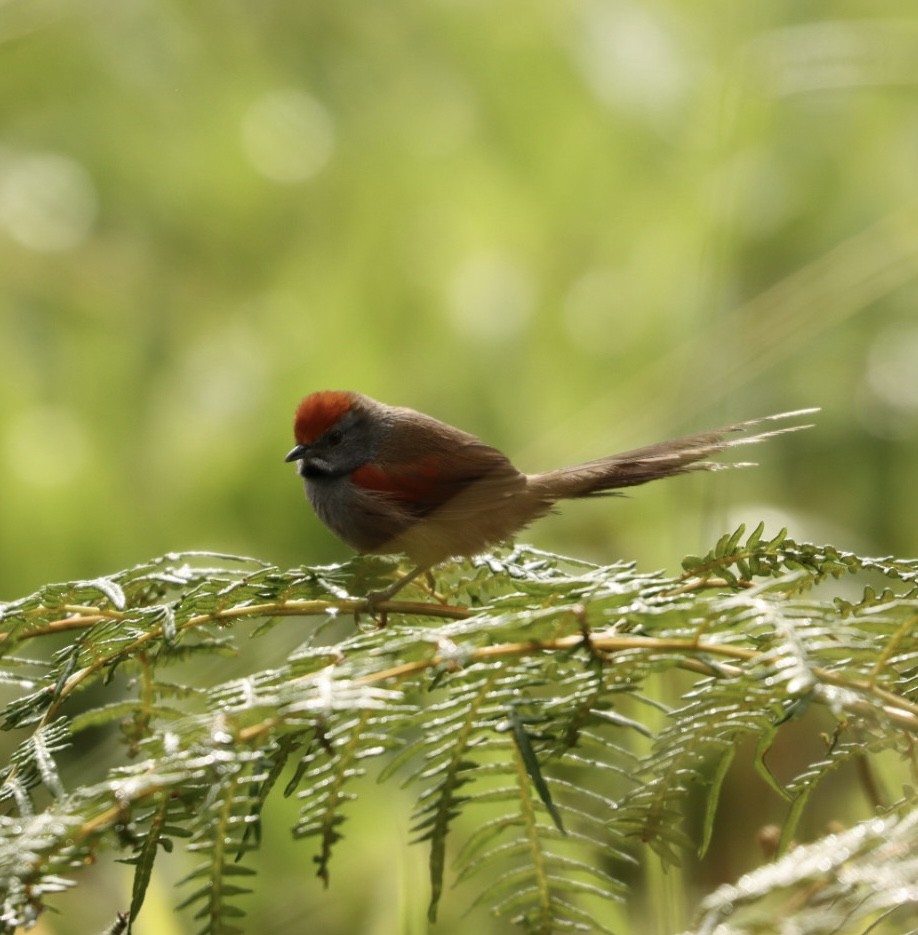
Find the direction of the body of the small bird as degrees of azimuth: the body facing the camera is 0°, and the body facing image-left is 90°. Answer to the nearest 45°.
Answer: approximately 90°
